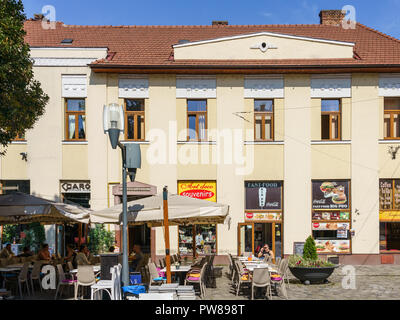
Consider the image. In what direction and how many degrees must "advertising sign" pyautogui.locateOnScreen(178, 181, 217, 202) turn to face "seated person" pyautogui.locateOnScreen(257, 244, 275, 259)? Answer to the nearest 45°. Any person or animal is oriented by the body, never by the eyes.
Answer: approximately 45° to its left

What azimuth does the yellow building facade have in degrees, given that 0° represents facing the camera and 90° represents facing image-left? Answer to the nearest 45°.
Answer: approximately 0°

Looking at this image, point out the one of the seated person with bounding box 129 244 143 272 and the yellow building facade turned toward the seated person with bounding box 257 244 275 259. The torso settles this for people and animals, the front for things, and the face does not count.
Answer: the yellow building facade
